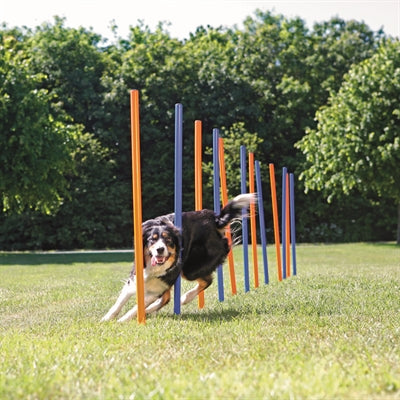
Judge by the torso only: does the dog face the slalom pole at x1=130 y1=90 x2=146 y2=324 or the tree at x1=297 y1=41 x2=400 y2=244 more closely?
the slalom pole

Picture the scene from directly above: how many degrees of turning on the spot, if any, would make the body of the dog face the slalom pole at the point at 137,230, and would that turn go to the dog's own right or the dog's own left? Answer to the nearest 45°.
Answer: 0° — it already faces it

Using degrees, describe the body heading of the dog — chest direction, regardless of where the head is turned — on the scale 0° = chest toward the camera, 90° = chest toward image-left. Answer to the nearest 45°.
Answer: approximately 45°

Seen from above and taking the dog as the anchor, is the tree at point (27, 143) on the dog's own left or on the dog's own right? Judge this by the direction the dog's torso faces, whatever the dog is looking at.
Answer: on the dog's own right

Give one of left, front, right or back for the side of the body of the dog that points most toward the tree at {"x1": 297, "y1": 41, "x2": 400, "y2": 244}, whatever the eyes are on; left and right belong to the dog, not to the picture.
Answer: back

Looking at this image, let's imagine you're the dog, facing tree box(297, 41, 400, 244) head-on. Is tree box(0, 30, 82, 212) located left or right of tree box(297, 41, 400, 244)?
left

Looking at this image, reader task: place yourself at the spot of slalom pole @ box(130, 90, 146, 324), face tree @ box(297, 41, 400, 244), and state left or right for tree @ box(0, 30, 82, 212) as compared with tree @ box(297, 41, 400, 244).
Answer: left
